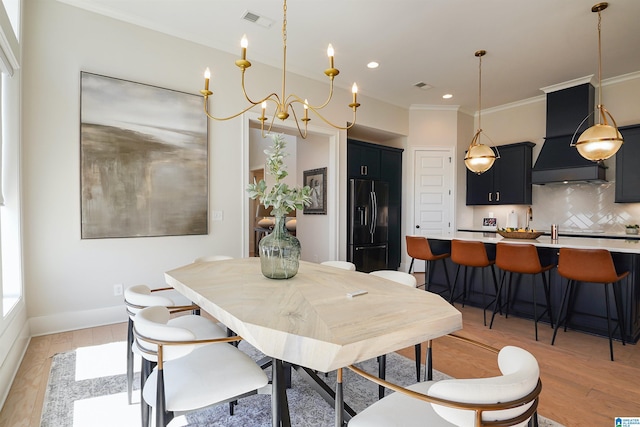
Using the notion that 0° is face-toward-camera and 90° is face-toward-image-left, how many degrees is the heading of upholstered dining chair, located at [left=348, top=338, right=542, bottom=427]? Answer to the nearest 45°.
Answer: approximately 135°

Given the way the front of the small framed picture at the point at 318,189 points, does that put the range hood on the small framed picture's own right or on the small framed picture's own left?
on the small framed picture's own left

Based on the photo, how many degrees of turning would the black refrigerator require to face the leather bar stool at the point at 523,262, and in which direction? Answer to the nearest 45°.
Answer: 0° — it already faces it

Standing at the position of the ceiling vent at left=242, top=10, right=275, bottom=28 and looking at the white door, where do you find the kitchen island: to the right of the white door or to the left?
right

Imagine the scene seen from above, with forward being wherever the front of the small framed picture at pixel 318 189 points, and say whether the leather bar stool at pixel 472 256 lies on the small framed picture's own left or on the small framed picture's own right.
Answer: on the small framed picture's own left

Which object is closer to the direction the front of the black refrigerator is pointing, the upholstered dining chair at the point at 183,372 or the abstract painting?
the upholstered dining chair

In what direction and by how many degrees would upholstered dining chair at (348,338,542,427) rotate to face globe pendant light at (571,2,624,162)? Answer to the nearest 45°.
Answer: approximately 90° to its right
